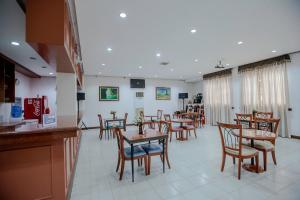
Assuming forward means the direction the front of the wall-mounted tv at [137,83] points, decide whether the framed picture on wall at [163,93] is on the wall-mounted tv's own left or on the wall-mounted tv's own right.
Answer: on the wall-mounted tv's own left

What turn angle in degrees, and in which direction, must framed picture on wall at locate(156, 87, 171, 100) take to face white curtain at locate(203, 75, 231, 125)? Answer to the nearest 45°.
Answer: approximately 45° to its left

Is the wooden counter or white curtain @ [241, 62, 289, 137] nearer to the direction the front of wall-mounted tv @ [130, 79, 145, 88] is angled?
the wooden counter

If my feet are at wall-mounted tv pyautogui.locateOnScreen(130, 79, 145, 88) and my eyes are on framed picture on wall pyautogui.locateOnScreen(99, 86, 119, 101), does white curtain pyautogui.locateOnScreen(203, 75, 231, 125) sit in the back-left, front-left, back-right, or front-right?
back-left

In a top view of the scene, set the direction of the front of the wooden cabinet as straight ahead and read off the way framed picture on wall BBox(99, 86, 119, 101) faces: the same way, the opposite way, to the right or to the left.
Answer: to the right

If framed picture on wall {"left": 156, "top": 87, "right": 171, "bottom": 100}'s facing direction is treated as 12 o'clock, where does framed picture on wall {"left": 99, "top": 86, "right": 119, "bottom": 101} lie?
framed picture on wall {"left": 99, "top": 86, "right": 119, "bottom": 101} is roughly at 2 o'clock from framed picture on wall {"left": 156, "top": 87, "right": 171, "bottom": 100}.
